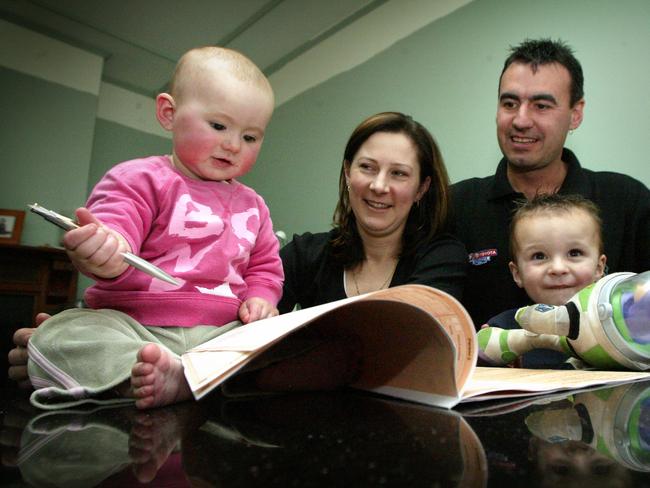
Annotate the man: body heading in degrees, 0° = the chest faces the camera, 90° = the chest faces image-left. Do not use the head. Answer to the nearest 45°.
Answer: approximately 45°

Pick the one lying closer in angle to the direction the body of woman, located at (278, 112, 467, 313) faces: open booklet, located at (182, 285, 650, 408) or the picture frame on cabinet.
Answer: the open booklet

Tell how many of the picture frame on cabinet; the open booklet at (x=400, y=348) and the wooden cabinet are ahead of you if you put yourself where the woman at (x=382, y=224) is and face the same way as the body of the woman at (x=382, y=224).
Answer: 1

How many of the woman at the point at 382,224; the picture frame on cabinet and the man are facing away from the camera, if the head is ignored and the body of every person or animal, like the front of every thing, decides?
0

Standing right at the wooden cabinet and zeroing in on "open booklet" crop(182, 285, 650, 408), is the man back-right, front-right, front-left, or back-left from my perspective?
front-left

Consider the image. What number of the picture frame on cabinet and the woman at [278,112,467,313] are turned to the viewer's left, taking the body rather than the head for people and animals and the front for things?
0

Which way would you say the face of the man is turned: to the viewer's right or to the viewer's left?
to the viewer's left

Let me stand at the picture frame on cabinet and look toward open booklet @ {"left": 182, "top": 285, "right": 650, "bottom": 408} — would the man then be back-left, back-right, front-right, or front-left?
front-left

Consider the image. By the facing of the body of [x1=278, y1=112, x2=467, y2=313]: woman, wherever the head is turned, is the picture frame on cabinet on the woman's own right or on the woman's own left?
on the woman's own right

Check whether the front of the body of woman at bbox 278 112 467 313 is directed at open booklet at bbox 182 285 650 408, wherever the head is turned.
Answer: yes

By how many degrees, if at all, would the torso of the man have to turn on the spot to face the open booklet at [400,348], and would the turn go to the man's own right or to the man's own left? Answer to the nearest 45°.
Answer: approximately 45° to the man's own left

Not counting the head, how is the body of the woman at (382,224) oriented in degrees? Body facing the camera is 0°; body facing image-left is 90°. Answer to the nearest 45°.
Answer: approximately 0°
